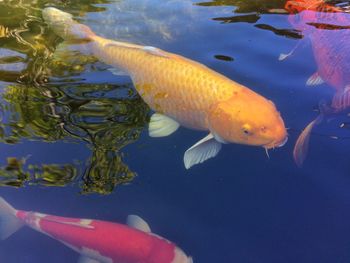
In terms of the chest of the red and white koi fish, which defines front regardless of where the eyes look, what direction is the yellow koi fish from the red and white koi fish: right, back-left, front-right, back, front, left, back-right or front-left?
left

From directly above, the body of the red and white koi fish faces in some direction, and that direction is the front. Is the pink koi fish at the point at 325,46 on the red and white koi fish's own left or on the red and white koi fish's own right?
on the red and white koi fish's own left

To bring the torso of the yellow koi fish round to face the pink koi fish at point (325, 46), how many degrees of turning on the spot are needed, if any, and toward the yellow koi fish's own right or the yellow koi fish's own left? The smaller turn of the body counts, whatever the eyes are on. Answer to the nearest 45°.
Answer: approximately 90° to the yellow koi fish's own left

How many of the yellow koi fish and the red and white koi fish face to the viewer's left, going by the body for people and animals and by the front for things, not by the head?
0

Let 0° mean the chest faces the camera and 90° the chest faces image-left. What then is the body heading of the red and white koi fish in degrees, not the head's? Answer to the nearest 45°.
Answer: approximately 315°

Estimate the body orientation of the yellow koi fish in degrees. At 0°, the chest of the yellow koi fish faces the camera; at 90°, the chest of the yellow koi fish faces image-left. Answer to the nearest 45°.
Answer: approximately 315°

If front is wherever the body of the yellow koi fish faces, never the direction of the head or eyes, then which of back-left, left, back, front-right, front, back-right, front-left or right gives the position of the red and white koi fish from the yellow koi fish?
right
